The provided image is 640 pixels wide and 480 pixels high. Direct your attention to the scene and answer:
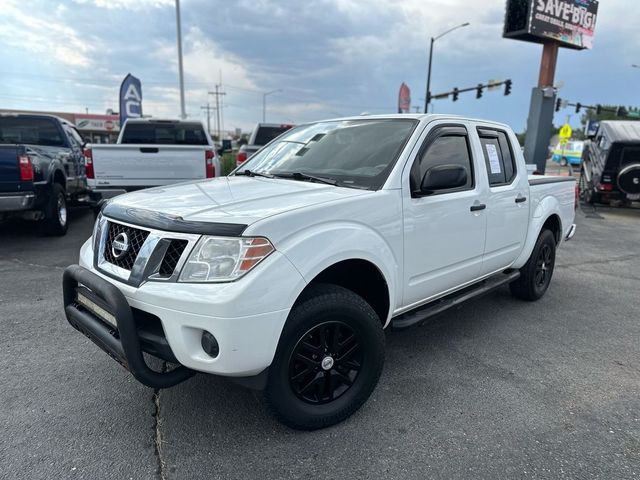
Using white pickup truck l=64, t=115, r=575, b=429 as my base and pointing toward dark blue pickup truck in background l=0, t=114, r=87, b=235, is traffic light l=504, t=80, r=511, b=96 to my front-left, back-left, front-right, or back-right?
front-right

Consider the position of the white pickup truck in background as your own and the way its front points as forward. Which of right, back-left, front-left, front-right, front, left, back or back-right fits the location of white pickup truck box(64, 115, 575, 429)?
back

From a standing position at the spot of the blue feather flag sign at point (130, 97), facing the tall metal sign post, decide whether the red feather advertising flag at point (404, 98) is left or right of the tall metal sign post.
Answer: left

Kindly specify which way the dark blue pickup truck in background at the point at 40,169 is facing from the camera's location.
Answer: facing away from the viewer and to the right of the viewer

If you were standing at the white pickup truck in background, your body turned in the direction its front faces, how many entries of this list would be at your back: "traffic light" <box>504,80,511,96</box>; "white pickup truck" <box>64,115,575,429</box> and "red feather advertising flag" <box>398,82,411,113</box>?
1

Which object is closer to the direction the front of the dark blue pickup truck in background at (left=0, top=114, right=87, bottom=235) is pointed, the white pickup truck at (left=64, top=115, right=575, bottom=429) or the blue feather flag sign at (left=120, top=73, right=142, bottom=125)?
the blue feather flag sign

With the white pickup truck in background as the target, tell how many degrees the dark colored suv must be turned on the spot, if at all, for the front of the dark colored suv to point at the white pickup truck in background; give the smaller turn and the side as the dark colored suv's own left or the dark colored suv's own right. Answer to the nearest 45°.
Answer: approximately 90° to the dark colored suv's own left

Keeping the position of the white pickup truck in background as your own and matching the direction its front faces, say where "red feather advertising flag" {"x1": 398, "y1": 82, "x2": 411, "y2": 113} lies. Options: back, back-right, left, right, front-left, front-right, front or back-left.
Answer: front-right

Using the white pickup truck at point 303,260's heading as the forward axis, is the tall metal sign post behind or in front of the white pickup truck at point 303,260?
behind

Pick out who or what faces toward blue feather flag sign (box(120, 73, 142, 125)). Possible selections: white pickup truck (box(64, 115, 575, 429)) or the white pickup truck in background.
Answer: the white pickup truck in background

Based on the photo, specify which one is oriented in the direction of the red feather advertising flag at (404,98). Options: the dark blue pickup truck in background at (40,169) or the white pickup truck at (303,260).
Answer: the dark blue pickup truck in background

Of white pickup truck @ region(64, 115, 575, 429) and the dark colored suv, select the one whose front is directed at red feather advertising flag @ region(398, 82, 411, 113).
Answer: the dark colored suv

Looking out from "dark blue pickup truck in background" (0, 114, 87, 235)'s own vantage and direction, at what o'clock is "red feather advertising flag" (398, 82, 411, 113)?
The red feather advertising flag is roughly at 12 o'clock from the dark blue pickup truck in background.

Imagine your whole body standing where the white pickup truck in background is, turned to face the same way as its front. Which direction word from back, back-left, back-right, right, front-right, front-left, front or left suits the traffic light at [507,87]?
front-right

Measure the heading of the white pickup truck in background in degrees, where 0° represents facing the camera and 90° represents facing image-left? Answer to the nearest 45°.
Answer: approximately 180°

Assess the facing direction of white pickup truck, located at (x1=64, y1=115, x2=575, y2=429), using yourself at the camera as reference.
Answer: facing the viewer and to the left of the viewer

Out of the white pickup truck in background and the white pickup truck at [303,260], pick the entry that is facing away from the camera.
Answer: the white pickup truck in background

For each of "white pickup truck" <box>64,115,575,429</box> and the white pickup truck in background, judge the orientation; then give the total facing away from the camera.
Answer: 1

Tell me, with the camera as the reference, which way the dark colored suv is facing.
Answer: facing away from the viewer and to the left of the viewer

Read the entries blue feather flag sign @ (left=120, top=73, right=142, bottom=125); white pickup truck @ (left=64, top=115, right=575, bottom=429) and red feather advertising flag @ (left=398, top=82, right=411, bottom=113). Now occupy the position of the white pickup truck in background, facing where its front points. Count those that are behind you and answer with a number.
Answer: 1
